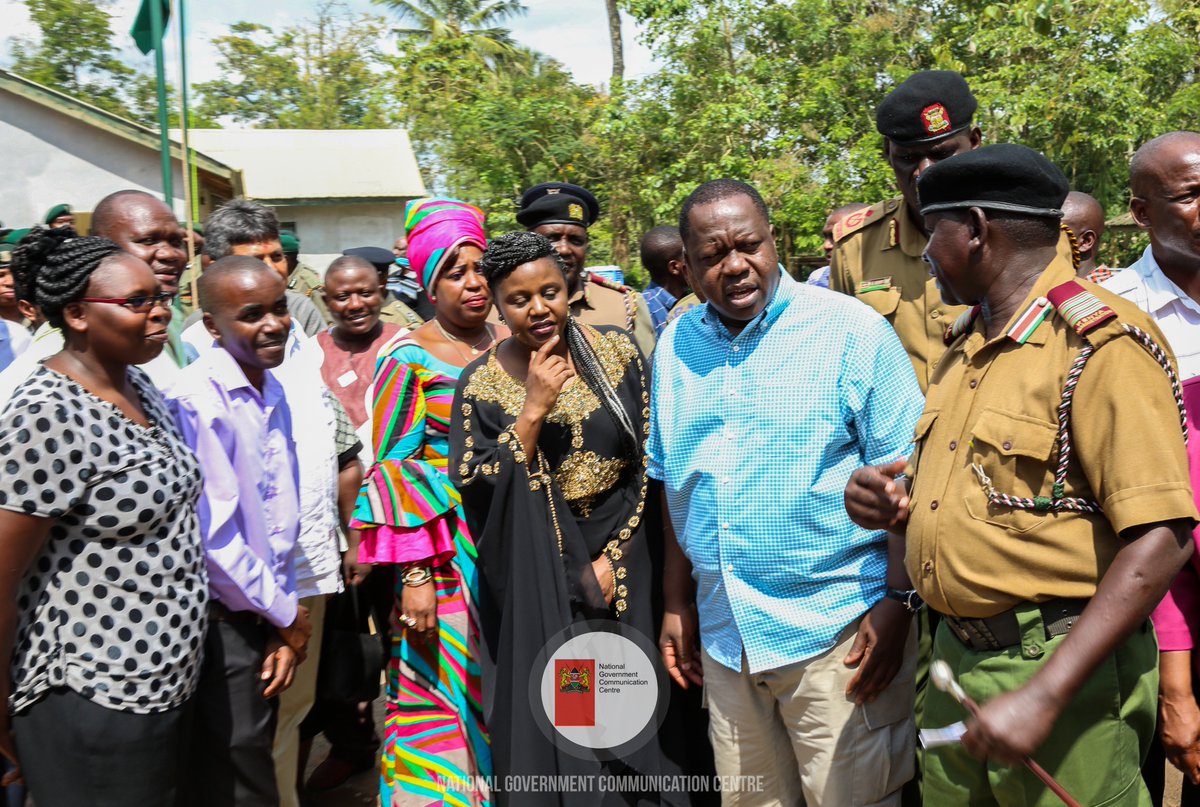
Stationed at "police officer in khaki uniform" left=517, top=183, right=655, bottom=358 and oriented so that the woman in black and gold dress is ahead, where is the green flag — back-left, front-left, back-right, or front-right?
back-right

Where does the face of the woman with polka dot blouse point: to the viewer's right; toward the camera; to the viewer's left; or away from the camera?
to the viewer's right

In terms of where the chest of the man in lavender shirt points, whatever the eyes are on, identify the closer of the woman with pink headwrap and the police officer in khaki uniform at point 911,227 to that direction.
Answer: the police officer in khaki uniform

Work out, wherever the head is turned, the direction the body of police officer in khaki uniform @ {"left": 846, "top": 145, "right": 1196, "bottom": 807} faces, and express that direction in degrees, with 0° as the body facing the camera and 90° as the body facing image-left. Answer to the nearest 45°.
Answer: approximately 45°

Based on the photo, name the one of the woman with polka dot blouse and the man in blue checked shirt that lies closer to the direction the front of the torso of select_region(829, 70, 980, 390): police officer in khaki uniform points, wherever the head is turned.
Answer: the man in blue checked shirt

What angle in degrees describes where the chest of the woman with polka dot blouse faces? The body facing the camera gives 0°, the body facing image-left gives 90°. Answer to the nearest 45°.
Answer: approximately 315°

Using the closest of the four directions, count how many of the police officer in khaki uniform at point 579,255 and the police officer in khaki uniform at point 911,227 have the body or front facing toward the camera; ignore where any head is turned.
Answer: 2

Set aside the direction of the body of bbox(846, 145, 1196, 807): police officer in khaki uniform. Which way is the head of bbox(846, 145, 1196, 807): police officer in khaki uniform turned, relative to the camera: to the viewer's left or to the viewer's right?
to the viewer's left

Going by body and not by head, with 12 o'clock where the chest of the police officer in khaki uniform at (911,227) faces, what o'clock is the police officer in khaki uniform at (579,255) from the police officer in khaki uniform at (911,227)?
the police officer in khaki uniform at (579,255) is roughly at 4 o'clock from the police officer in khaki uniform at (911,227).

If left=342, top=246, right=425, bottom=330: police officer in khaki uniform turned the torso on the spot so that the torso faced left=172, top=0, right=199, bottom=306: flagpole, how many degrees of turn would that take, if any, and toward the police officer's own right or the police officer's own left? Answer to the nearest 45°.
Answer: approximately 90° to the police officer's own right
